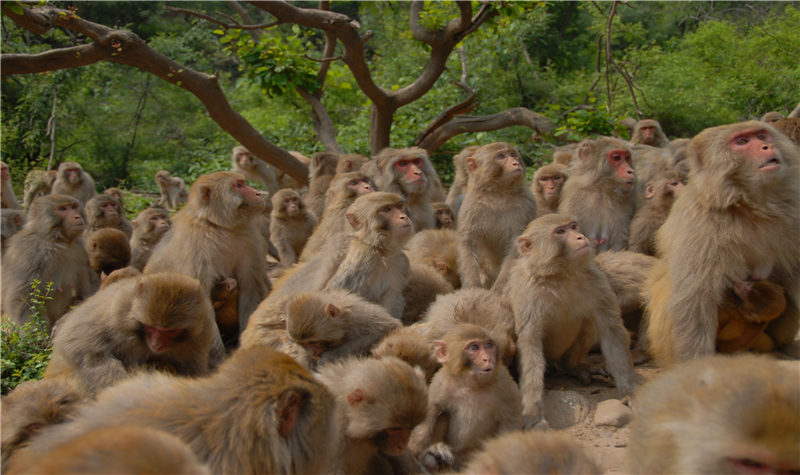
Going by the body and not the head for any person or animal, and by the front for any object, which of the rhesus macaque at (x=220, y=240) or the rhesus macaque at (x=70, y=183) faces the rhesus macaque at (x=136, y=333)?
the rhesus macaque at (x=70, y=183)

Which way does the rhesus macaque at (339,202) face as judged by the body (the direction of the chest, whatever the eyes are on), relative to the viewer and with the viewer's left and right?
facing to the right of the viewer

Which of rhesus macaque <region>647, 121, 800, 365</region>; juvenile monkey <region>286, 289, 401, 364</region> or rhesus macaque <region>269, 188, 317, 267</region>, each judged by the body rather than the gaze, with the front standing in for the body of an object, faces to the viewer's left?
the juvenile monkey

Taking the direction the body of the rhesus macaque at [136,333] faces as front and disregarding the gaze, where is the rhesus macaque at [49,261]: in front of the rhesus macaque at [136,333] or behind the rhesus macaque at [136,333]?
behind

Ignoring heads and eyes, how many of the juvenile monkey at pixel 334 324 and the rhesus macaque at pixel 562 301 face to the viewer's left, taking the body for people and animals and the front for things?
1

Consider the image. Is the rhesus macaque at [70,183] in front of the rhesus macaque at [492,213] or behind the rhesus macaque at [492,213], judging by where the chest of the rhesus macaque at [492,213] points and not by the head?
behind

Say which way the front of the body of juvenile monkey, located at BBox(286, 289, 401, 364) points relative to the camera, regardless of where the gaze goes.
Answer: to the viewer's left
